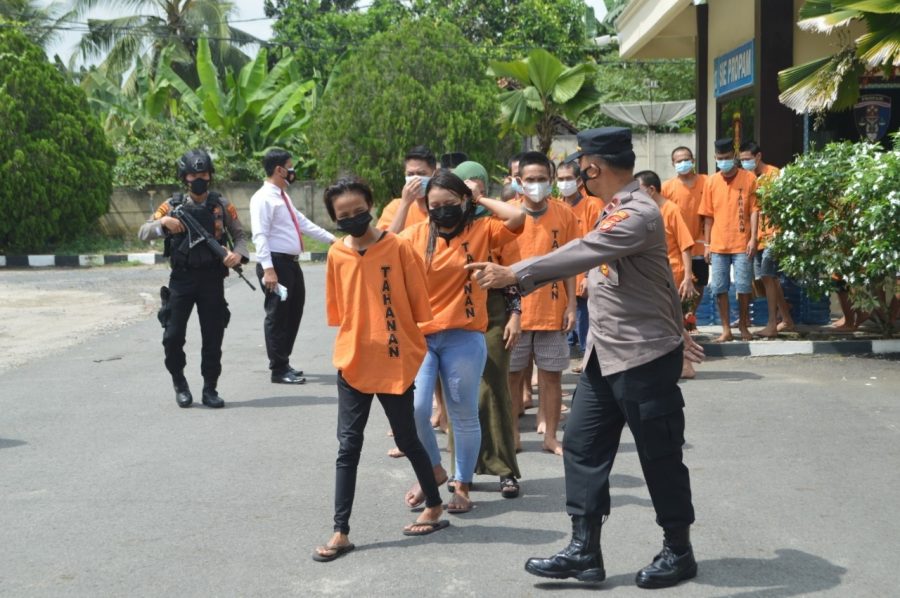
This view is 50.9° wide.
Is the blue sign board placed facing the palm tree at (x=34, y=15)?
no

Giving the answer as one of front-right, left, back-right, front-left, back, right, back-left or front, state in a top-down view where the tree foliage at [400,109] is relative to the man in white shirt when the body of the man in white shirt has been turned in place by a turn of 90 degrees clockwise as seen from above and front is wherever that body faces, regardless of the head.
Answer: back

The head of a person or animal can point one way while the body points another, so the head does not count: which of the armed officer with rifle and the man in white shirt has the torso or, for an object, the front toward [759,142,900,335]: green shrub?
the man in white shirt

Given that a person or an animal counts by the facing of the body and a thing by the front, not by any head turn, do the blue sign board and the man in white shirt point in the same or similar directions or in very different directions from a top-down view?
very different directions

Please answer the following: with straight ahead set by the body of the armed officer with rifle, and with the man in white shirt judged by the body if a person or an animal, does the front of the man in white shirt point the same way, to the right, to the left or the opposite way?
to the left

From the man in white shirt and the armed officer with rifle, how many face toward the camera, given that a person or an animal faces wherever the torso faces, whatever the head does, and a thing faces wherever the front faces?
1

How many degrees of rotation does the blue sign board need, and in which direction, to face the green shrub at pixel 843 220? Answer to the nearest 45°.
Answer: approximately 45° to its left

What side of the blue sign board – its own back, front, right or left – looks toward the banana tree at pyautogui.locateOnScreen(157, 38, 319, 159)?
right

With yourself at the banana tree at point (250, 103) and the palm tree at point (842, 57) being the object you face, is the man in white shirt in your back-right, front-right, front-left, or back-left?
front-right

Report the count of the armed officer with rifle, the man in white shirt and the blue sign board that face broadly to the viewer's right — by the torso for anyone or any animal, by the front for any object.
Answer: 1

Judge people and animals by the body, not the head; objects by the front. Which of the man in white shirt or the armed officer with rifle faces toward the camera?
the armed officer with rifle

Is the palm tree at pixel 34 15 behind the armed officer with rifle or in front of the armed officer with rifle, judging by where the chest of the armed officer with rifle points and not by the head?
behind

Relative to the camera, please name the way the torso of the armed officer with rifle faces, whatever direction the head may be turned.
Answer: toward the camera

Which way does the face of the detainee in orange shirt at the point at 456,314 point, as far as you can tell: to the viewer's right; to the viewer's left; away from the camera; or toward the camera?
toward the camera

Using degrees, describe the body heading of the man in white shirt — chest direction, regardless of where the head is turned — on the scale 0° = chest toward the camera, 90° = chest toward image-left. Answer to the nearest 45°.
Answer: approximately 270°

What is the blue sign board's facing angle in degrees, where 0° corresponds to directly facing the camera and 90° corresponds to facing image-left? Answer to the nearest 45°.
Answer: approximately 45°
